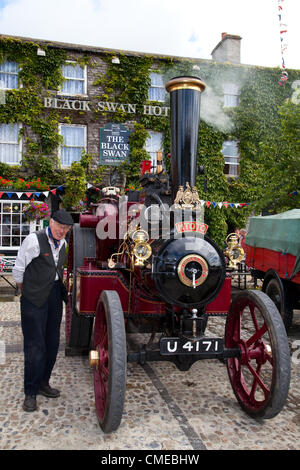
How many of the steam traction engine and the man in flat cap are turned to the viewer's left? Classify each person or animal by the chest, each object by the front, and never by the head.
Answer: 0

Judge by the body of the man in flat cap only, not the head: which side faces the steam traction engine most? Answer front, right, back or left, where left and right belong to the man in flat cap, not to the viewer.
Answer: left

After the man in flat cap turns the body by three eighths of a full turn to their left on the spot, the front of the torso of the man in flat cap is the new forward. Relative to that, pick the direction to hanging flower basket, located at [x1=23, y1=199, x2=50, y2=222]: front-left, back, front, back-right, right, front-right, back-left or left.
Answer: front

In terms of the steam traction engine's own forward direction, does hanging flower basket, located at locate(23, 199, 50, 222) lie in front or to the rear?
to the rear

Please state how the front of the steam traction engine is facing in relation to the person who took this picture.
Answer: facing the viewer and to the right of the viewer

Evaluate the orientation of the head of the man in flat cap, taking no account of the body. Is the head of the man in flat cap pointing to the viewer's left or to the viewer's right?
to the viewer's right
